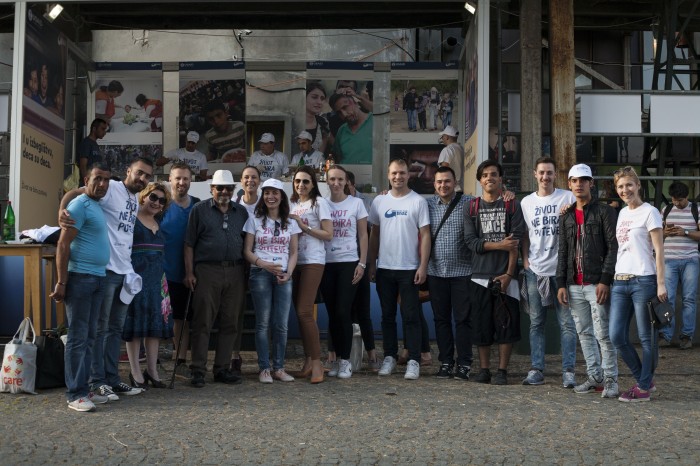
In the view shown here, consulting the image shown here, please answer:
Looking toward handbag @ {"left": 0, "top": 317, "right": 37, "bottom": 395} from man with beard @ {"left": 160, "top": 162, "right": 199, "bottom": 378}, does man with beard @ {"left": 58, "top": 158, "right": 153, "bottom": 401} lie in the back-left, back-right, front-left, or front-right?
front-left

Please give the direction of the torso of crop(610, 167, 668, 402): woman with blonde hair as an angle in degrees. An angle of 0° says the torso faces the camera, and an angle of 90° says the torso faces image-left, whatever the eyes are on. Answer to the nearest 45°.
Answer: approximately 45°

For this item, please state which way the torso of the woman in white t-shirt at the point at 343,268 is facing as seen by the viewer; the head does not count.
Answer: toward the camera

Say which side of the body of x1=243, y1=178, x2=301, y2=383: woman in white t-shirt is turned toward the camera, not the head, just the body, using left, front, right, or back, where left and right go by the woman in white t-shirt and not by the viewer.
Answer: front

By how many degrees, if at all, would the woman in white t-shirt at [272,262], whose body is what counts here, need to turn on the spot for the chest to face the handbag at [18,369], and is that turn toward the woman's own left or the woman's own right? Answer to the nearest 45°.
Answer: approximately 90° to the woman's own right

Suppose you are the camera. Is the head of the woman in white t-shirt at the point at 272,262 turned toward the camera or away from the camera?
toward the camera

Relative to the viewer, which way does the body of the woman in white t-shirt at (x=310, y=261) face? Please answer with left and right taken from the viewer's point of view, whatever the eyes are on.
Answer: facing the viewer and to the left of the viewer

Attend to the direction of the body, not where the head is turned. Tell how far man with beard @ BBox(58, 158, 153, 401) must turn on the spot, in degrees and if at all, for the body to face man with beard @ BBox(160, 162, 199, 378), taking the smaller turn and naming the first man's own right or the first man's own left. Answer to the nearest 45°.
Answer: approximately 90° to the first man's own left

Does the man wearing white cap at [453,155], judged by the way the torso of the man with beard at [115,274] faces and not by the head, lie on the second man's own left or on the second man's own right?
on the second man's own left

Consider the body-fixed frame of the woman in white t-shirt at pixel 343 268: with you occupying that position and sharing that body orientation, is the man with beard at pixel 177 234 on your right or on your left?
on your right

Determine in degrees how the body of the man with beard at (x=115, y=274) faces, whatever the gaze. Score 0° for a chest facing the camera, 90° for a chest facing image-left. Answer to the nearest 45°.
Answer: approximately 315°
